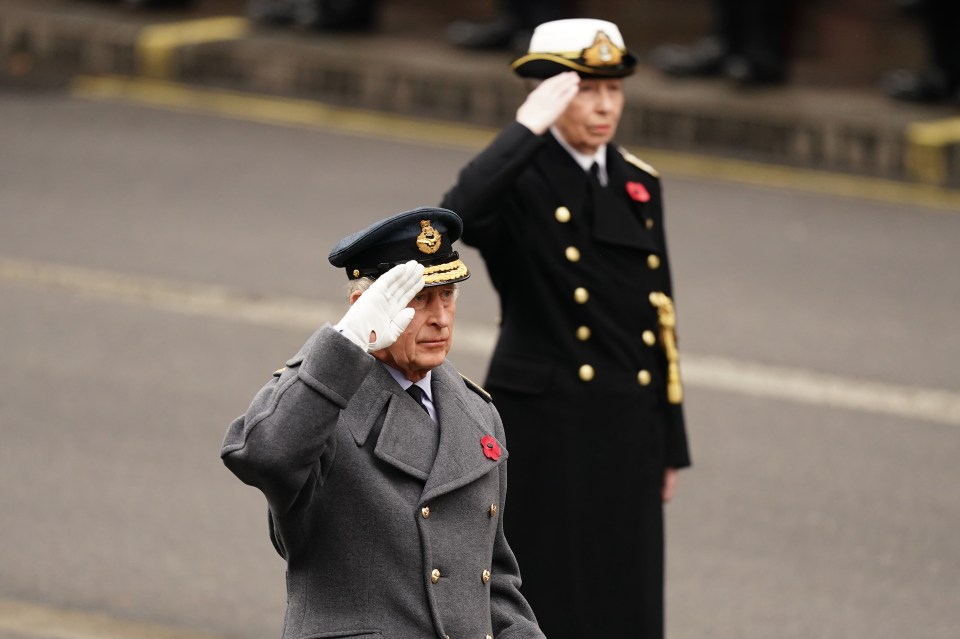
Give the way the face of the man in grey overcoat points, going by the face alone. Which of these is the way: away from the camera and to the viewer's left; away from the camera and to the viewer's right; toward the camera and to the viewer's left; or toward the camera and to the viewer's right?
toward the camera and to the viewer's right

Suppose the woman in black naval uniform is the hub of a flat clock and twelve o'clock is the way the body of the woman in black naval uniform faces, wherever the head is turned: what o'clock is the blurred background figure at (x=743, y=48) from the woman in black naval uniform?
The blurred background figure is roughly at 8 o'clock from the woman in black naval uniform.

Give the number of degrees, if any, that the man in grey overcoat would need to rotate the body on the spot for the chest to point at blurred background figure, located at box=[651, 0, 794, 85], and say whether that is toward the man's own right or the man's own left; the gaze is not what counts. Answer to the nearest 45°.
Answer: approximately 135° to the man's own left

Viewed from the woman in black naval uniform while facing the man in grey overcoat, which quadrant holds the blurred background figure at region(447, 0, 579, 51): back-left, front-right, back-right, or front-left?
back-right

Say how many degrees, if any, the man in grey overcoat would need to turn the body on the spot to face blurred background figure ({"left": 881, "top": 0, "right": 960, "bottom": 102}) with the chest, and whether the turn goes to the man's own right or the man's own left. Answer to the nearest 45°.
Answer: approximately 90° to the man's own left

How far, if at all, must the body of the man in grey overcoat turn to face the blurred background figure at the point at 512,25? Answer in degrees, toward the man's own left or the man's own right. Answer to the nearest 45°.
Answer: approximately 135° to the man's own left
